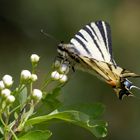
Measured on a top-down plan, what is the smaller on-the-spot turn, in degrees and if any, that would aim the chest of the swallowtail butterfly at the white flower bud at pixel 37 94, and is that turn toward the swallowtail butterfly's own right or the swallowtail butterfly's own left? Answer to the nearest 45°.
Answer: approximately 45° to the swallowtail butterfly's own left

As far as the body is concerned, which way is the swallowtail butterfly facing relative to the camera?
to the viewer's left

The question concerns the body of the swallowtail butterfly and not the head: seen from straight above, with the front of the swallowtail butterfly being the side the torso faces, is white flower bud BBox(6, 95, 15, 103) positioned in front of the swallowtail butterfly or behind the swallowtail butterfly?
in front
